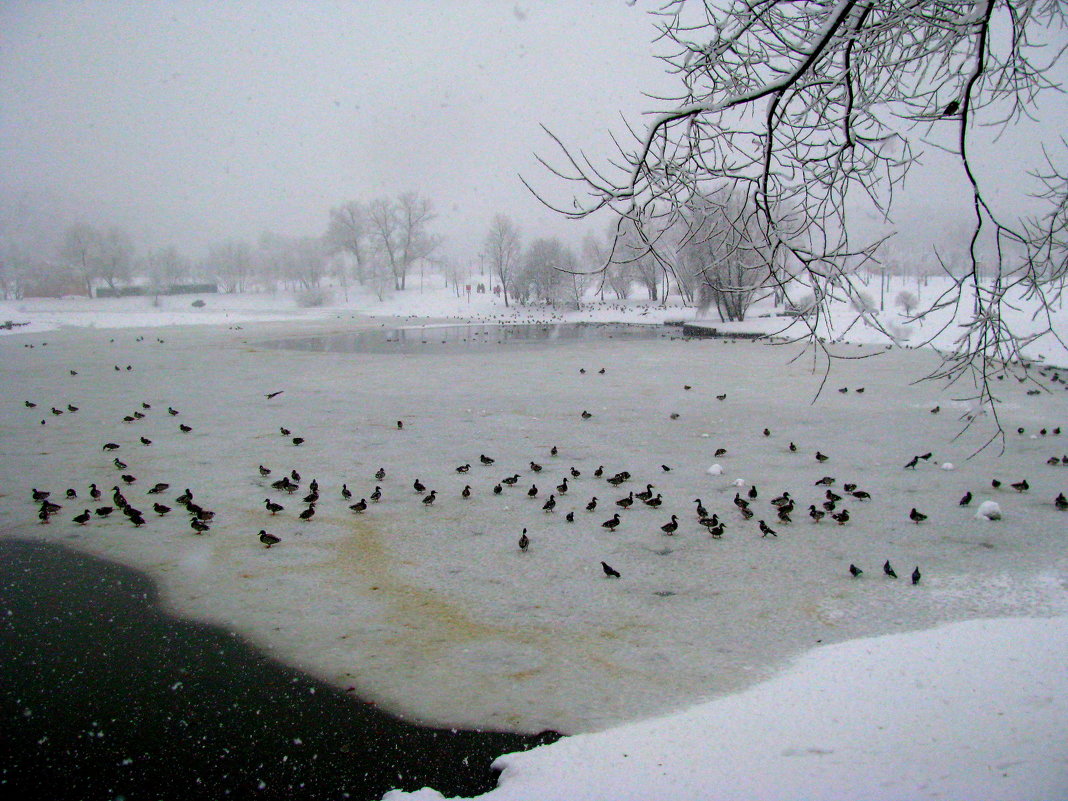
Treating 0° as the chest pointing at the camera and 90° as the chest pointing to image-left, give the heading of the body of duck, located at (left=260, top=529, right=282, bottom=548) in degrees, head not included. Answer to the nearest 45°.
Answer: approximately 90°
